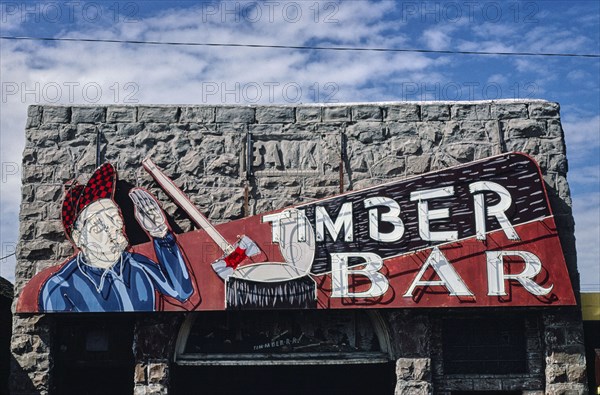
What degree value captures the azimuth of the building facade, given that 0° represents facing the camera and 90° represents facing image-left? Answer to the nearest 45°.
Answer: approximately 0°
